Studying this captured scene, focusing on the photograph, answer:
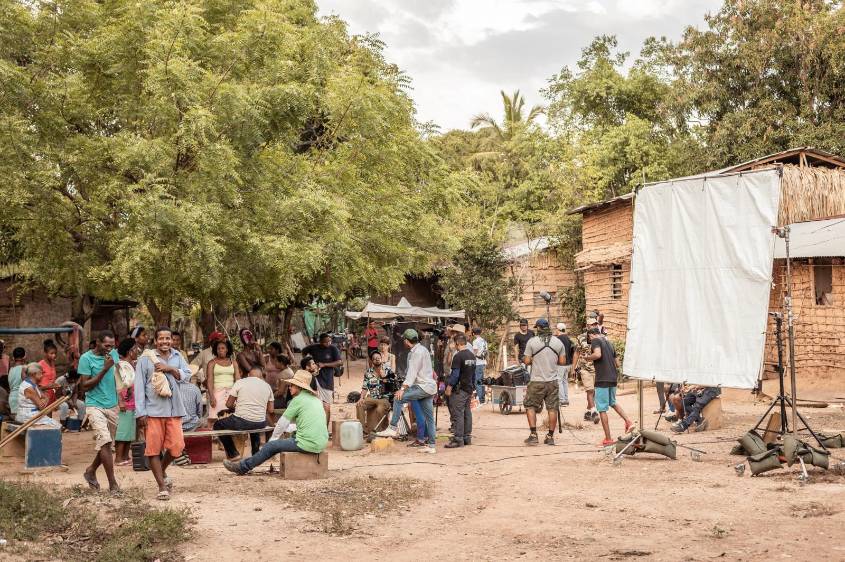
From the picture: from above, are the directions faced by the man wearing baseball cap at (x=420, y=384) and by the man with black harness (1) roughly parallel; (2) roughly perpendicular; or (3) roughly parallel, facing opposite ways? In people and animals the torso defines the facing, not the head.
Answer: roughly perpendicular

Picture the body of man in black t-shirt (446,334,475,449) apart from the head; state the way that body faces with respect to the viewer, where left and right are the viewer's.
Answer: facing away from the viewer and to the left of the viewer

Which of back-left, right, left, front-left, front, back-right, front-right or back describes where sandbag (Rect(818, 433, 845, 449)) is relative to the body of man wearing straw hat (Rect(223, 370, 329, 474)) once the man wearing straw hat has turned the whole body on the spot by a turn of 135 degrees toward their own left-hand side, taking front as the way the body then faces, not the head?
front-left

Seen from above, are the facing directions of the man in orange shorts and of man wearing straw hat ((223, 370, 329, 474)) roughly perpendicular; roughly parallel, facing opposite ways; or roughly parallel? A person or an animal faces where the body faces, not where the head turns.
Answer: roughly perpendicular

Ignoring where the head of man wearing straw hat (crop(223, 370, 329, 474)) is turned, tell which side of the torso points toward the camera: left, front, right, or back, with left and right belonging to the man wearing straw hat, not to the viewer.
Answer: left

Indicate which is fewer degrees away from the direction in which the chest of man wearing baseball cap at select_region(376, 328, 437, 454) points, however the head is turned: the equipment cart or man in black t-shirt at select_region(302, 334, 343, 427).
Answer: the man in black t-shirt

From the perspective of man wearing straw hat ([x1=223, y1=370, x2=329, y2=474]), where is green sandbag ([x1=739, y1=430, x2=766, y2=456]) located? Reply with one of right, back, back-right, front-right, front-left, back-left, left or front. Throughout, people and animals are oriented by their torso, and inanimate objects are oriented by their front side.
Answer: back

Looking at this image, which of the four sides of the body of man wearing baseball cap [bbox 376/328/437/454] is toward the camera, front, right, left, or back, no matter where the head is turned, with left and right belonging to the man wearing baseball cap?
left

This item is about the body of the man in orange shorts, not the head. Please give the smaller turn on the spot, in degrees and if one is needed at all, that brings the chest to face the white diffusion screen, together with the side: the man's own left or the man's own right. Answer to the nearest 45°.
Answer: approximately 90° to the man's own left
